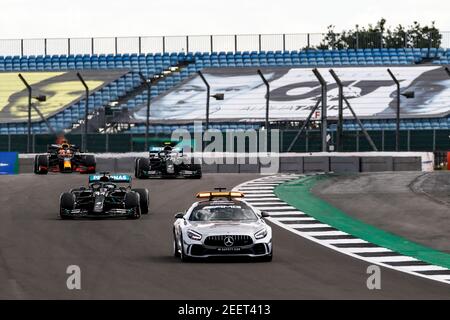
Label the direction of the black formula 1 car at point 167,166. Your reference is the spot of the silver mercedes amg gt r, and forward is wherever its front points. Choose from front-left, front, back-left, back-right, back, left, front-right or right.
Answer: back

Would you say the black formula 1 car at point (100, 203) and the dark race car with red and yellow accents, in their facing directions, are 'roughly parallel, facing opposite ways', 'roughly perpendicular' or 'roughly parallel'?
roughly parallel

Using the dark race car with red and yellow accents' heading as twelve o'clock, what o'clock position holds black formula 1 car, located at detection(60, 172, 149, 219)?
The black formula 1 car is roughly at 12 o'clock from the dark race car with red and yellow accents.

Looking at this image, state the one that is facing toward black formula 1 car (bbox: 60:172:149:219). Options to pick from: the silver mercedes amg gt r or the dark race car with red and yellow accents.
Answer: the dark race car with red and yellow accents

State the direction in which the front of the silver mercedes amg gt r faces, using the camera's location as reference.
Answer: facing the viewer

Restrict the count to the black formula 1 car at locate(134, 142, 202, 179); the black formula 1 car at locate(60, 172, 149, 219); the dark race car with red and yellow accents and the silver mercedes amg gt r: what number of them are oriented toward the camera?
4

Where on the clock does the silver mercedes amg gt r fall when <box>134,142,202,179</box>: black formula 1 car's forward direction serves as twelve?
The silver mercedes amg gt r is roughly at 12 o'clock from the black formula 1 car.

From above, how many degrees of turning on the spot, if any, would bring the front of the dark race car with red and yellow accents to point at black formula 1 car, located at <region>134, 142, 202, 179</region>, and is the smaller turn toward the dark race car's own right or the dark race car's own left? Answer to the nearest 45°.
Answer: approximately 45° to the dark race car's own left

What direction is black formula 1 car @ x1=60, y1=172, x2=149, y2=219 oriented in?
toward the camera

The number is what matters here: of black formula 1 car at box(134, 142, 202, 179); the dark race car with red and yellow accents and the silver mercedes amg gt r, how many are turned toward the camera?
3

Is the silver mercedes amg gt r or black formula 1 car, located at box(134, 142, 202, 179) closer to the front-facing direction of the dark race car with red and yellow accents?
the silver mercedes amg gt r

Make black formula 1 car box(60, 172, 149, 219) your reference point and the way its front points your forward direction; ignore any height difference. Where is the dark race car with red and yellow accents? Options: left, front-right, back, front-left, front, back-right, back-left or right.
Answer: back
